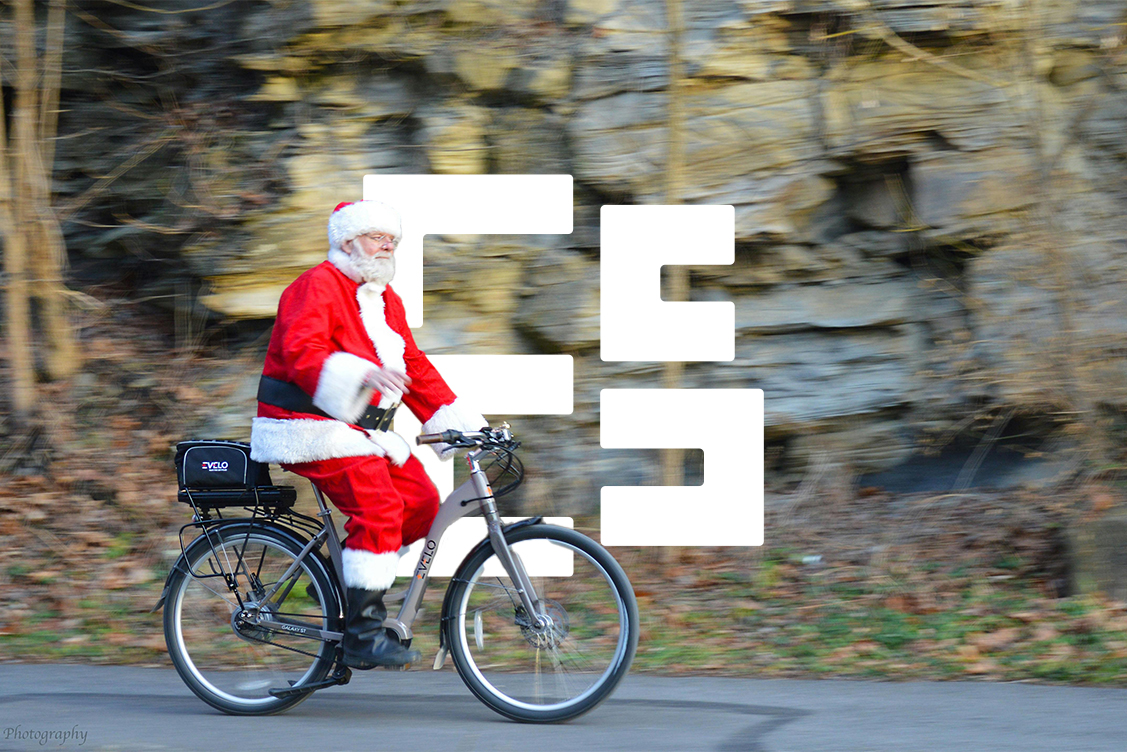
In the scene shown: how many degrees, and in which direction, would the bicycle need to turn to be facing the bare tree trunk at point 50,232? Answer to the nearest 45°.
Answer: approximately 135° to its left

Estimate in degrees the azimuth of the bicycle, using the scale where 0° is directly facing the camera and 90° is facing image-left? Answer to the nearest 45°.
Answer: approximately 270°
